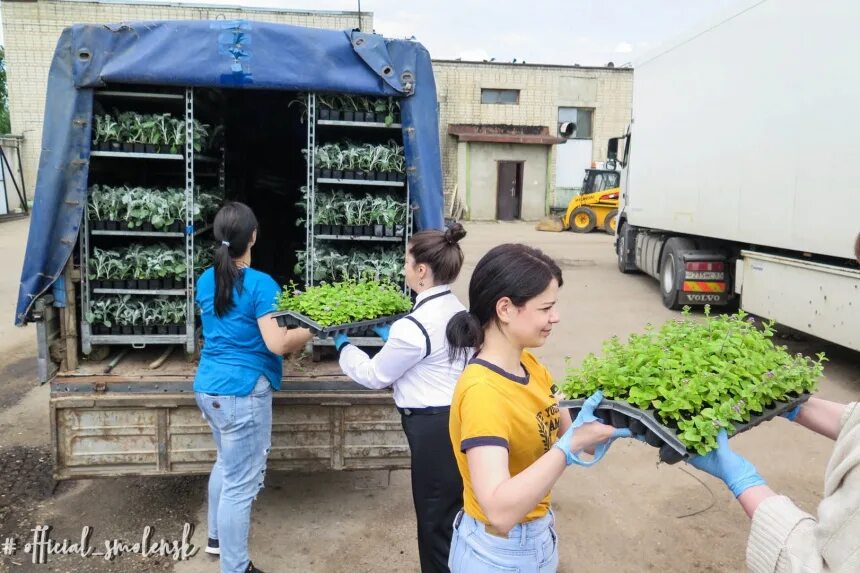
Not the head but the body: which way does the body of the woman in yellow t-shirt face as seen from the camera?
to the viewer's right

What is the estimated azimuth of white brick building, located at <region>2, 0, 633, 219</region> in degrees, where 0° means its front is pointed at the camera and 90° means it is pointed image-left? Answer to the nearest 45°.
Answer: approximately 0°

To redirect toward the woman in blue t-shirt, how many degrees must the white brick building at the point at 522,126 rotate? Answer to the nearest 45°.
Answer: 0° — it already faces them

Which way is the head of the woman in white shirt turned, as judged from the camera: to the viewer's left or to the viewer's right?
to the viewer's left

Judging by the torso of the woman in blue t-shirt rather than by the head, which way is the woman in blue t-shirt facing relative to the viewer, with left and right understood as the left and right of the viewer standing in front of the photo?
facing away from the viewer and to the right of the viewer

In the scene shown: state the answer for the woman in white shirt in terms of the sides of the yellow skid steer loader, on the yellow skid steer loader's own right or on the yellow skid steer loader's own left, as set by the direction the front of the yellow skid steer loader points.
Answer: on the yellow skid steer loader's own left

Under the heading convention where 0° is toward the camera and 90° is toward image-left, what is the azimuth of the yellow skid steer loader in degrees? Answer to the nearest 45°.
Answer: approximately 90°

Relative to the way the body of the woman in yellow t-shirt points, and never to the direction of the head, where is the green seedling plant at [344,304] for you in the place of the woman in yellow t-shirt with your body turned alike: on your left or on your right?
on your left

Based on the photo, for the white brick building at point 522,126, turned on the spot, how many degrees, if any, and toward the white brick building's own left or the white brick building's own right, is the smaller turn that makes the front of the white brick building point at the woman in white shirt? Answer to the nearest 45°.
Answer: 0° — it already faces them

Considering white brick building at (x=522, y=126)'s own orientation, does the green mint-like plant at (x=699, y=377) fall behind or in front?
in front
